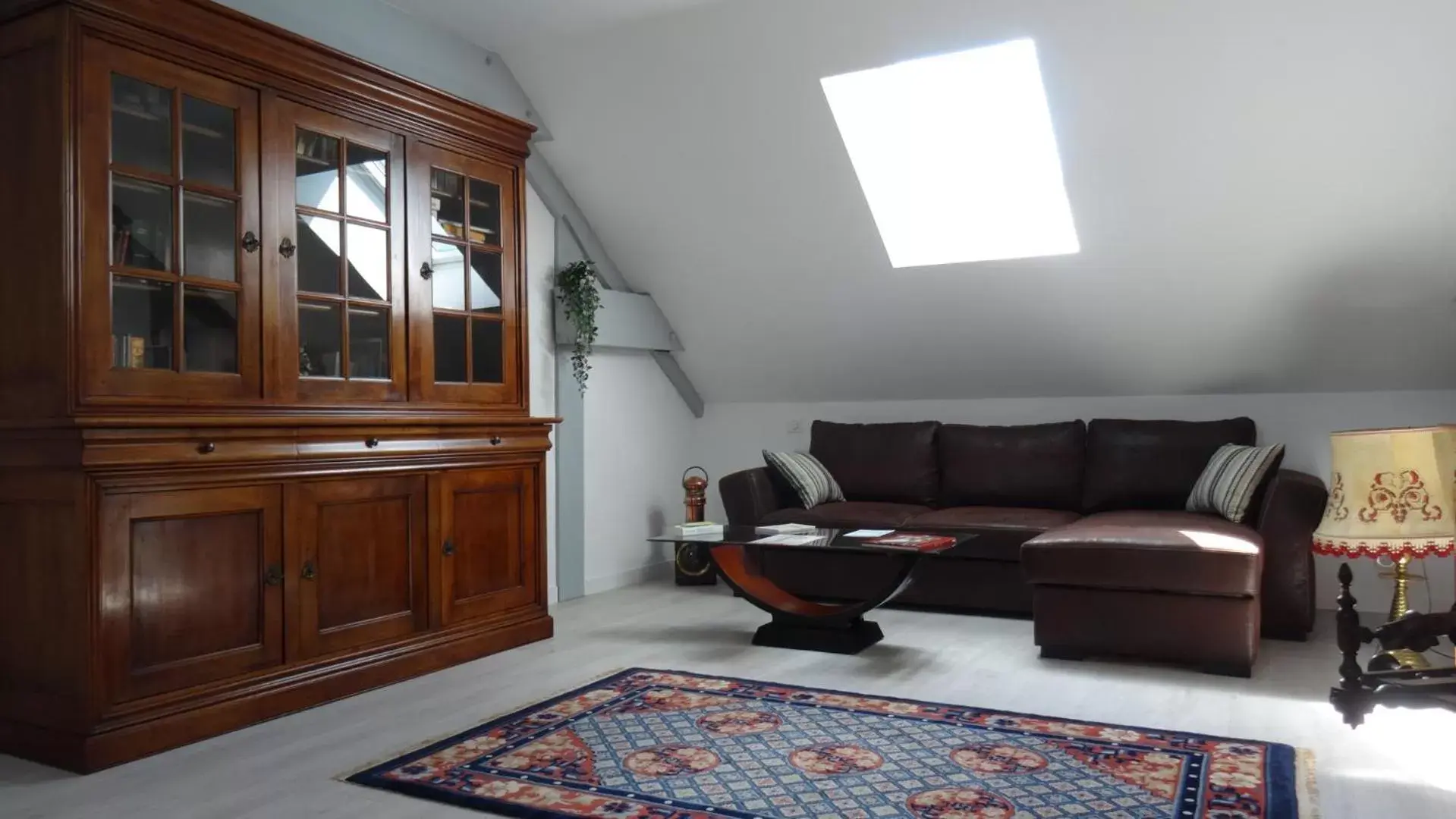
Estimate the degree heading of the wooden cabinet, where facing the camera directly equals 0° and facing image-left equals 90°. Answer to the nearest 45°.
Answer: approximately 315°

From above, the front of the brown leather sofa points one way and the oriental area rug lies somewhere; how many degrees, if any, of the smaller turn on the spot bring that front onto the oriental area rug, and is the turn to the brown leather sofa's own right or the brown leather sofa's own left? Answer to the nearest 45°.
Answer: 0° — it already faces it

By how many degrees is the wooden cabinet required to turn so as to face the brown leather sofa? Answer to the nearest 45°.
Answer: approximately 45° to its left

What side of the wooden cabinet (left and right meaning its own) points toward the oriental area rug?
front

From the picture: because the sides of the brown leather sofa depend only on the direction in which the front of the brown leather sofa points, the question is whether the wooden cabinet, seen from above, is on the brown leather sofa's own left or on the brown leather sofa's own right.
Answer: on the brown leather sofa's own right

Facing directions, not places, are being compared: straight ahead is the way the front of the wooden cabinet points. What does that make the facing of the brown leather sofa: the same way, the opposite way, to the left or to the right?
to the right

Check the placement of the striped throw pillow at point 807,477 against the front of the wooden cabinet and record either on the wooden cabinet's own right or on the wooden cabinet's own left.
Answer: on the wooden cabinet's own left

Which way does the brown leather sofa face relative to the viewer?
toward the camera

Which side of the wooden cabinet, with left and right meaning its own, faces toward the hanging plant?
left

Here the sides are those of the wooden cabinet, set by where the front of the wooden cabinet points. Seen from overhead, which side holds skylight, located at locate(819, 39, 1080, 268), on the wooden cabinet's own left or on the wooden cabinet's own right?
on the wooden cabinet's own left

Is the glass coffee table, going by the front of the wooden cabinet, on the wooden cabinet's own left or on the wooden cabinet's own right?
on the wooden cabinet's own left

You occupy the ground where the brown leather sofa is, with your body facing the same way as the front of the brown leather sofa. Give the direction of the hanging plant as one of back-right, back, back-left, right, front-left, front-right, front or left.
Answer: right

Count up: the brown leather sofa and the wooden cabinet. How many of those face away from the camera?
0
